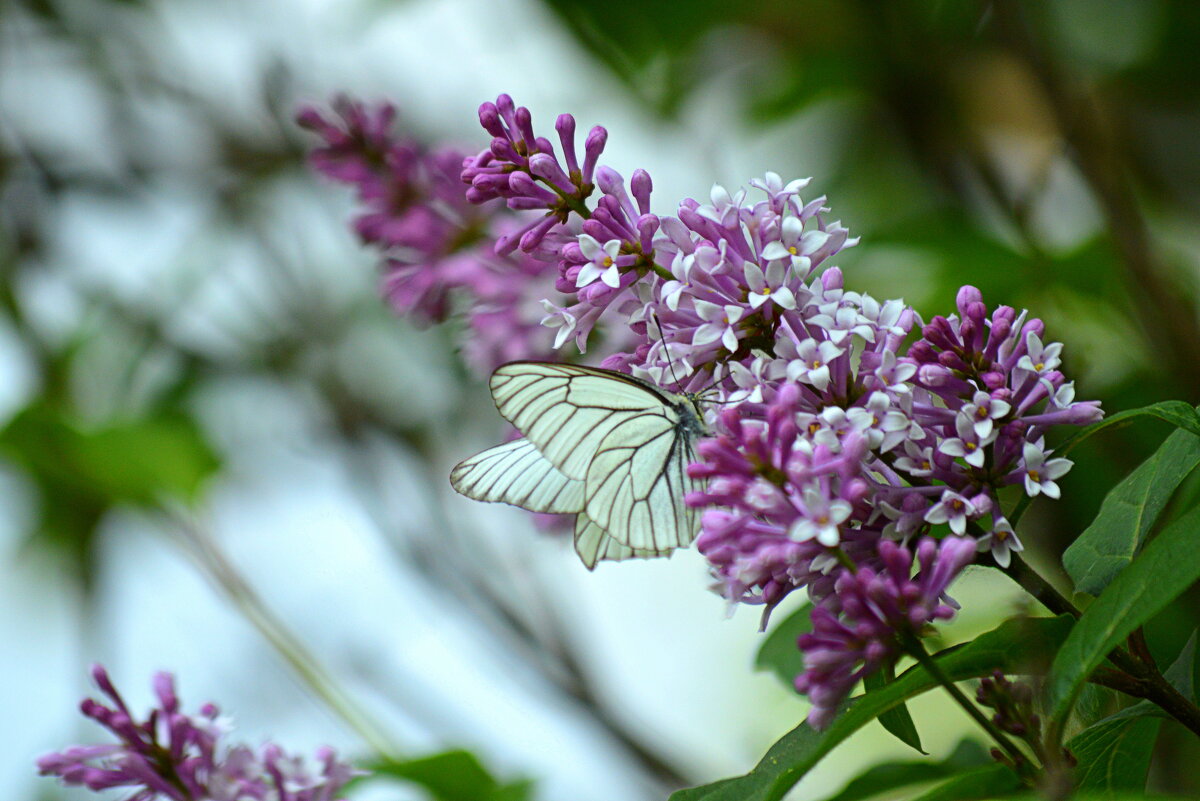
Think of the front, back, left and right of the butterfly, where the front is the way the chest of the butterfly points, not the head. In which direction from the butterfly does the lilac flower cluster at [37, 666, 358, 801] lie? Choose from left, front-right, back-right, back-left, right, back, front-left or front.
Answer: back

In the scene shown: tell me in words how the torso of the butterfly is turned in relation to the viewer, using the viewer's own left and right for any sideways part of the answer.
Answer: facing to the right of the viewer

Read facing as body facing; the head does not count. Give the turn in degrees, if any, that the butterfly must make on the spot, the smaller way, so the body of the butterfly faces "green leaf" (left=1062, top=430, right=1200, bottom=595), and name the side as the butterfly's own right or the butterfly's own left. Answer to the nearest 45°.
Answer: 0° — it already faces it

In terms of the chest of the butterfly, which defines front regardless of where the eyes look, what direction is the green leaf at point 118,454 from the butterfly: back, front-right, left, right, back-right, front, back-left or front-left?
back-left
